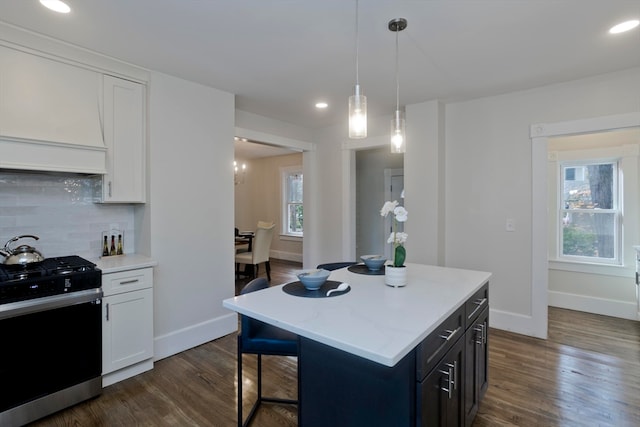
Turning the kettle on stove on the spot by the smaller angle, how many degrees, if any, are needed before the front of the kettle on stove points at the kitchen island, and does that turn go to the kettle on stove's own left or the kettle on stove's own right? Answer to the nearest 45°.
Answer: approximately 135° to the kettle on stove's own left

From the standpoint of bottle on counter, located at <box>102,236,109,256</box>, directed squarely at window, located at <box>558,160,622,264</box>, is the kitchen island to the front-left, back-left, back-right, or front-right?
front-right

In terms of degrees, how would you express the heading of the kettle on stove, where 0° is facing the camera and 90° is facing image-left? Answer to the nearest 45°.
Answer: approximately 90°

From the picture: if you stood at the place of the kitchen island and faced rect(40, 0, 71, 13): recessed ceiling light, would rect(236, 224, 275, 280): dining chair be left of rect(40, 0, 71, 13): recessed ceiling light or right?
right

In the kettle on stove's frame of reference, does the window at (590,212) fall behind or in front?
behind

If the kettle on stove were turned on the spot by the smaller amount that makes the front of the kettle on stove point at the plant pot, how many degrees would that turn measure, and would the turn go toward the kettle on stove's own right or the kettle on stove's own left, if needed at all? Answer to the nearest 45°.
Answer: approximately 135° to the kettle on stove's own left
